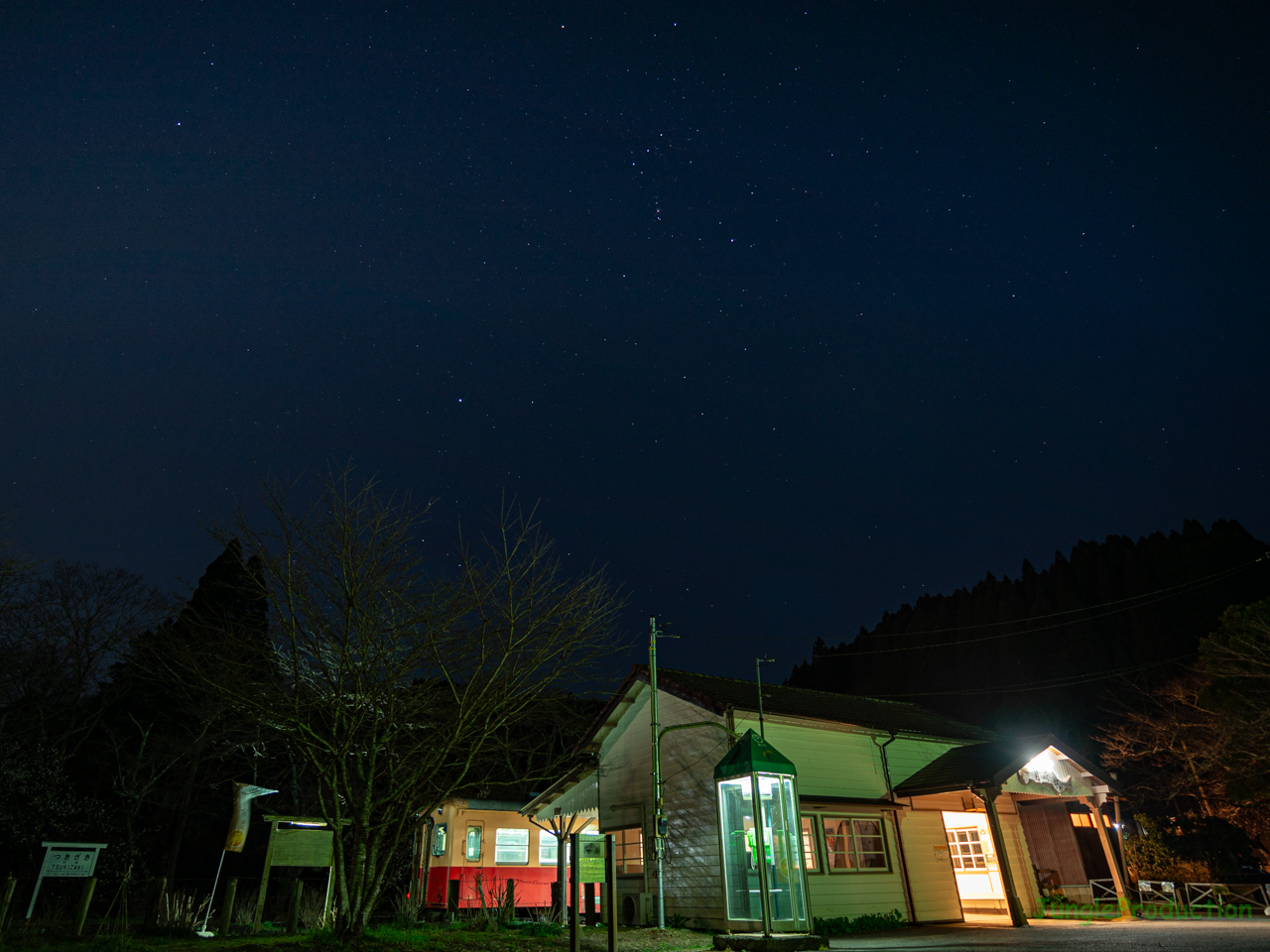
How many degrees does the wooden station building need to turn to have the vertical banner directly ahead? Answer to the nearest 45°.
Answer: approximately 90° to its right

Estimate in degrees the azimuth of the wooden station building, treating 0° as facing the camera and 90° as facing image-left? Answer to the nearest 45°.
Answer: approximately 315°

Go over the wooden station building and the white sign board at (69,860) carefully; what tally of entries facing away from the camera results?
0

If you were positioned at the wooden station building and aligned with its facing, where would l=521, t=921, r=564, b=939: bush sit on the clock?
The bush is roughly at 3 o'clock from the wooden station building.

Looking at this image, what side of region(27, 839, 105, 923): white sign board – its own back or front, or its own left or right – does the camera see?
front

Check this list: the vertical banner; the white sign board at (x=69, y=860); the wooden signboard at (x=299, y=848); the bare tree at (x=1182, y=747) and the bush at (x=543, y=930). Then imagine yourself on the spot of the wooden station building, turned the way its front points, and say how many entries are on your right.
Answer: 4

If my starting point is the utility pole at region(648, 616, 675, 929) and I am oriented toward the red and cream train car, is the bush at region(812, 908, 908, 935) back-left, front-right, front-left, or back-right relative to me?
back-right

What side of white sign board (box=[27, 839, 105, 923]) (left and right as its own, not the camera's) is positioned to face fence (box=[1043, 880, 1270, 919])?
left

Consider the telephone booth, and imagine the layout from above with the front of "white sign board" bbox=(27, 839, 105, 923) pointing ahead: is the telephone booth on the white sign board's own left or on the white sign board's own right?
on the white sign board's own left

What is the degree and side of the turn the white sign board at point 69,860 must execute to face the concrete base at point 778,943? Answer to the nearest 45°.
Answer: approximately 45° to its left

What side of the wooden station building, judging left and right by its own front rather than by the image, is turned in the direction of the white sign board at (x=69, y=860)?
right

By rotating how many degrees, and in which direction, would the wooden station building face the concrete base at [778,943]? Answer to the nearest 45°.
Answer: approximately 45° to its right

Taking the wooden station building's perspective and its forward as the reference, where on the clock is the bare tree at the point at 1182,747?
The bare tree is roughly at 9 o'clock from the wooden station building.
